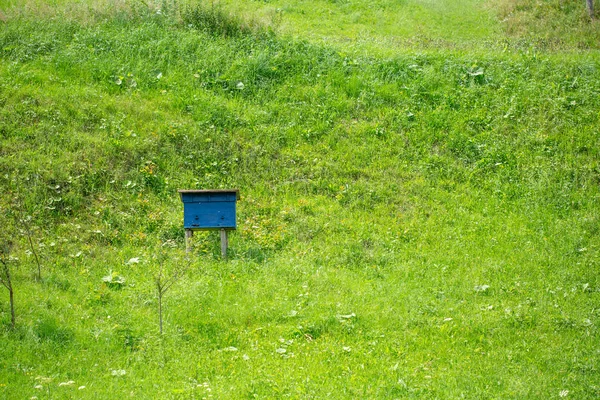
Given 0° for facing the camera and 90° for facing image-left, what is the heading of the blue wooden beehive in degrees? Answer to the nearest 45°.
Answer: approximately 0°
